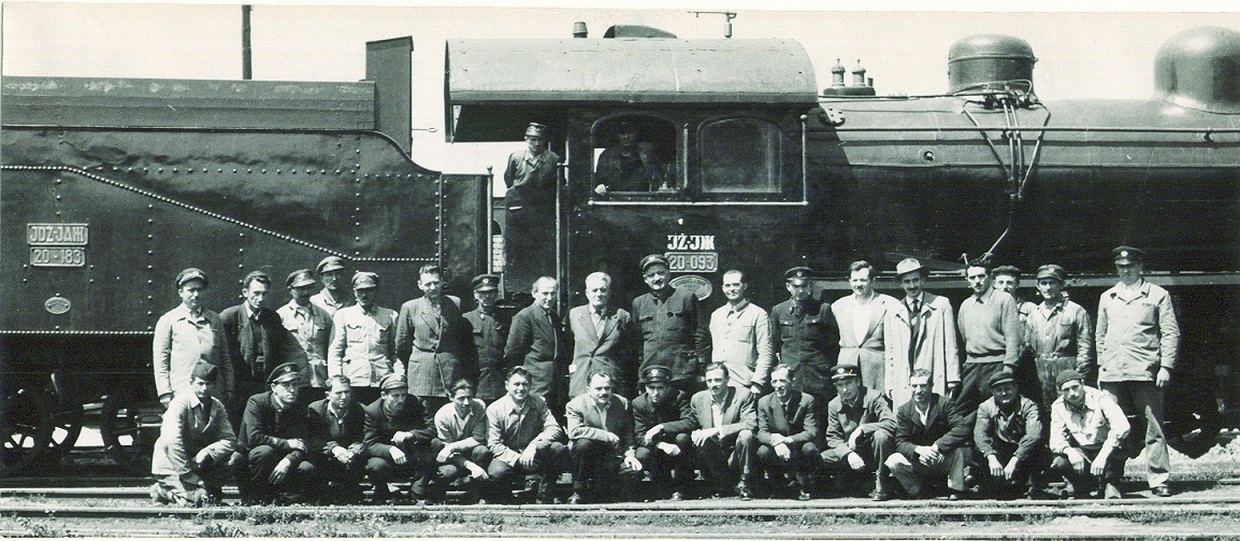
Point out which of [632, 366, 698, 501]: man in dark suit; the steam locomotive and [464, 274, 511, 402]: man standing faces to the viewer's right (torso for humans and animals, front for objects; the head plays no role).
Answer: the steam locomotive

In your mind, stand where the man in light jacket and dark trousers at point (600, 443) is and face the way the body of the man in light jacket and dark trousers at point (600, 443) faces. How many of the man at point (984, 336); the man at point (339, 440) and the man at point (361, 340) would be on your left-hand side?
1

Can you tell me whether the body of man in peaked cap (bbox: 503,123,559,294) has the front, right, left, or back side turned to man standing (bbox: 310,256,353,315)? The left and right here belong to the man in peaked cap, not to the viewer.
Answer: right

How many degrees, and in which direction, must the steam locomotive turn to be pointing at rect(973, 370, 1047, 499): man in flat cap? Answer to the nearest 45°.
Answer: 0° — it already faces them

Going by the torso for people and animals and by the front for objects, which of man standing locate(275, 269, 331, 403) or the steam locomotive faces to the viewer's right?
the steam locomotive

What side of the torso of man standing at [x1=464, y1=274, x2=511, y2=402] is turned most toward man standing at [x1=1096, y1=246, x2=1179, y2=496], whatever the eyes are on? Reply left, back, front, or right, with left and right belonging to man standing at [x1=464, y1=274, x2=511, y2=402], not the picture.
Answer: left

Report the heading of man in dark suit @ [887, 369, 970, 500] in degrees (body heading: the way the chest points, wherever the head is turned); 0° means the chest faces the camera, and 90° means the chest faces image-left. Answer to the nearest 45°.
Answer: approximately 0°

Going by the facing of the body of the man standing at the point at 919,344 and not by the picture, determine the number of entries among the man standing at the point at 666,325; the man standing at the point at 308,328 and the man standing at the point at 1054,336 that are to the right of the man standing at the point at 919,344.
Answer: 2
